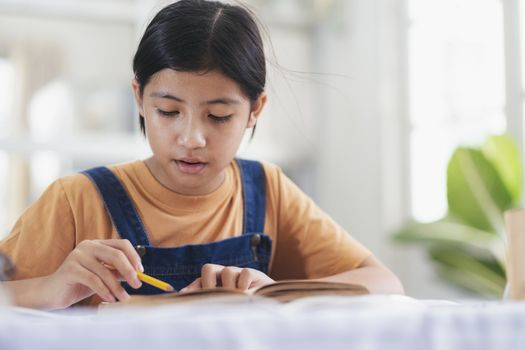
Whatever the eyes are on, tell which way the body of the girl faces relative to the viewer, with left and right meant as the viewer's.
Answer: facing the viewer

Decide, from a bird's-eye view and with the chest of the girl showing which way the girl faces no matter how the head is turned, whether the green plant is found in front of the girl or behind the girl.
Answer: behind
